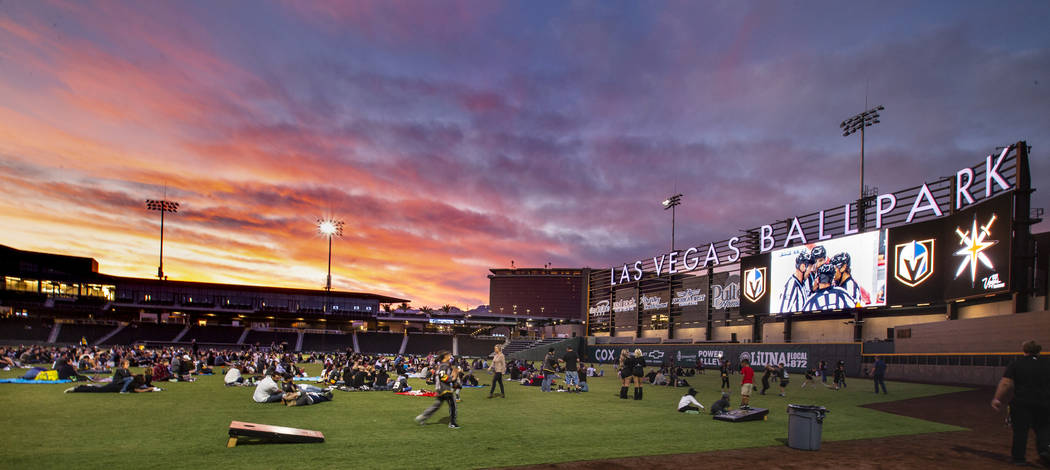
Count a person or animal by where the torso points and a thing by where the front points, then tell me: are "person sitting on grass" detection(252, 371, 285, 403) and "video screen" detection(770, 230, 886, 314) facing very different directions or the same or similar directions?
very different directions

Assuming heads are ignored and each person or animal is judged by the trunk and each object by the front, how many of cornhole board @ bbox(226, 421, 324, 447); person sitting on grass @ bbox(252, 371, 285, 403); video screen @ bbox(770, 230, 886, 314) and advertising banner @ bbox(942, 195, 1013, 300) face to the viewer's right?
2

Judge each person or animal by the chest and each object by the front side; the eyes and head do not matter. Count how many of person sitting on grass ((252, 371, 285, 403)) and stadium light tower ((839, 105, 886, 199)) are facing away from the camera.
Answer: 0

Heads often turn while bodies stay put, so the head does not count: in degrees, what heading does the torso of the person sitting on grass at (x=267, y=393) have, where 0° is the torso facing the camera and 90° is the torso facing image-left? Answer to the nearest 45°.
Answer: approximately 270°

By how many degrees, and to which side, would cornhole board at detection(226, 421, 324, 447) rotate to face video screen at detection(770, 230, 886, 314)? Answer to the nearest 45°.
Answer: approximately 45° to its left

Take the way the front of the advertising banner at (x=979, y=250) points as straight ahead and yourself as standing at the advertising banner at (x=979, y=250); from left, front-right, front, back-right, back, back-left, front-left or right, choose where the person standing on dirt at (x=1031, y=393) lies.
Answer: front-left

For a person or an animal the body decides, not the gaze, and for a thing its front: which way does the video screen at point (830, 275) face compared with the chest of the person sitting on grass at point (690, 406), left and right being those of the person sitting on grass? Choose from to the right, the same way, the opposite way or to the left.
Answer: the opposite way

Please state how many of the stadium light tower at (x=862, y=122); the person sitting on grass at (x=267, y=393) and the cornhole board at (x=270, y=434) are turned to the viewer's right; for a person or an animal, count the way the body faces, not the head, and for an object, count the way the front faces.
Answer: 2

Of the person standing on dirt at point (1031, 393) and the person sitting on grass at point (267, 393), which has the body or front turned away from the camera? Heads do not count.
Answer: the person standing on dirt
